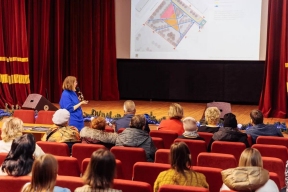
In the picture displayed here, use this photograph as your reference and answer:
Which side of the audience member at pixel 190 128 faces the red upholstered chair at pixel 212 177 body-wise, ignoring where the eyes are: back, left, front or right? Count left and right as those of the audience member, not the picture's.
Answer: back

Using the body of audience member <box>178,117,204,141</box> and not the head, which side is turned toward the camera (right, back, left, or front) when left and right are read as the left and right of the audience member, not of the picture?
back

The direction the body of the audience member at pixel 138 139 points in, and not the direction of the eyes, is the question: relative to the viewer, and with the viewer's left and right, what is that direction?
facing away from the viewer

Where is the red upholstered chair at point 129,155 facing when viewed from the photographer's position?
facing away from the viewer

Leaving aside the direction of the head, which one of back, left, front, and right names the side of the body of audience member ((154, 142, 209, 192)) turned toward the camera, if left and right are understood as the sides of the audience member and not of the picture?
back

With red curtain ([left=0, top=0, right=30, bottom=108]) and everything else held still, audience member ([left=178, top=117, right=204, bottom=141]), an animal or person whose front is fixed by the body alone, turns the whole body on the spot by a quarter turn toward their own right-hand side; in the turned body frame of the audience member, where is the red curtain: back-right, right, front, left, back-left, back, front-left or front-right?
back-left

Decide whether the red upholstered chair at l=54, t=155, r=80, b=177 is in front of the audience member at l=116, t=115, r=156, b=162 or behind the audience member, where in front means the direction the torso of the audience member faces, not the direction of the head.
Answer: behind

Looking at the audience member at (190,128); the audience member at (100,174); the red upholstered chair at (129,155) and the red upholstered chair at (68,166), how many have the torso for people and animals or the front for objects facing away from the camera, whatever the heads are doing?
4

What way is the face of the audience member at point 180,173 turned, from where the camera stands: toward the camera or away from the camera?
away from the camera

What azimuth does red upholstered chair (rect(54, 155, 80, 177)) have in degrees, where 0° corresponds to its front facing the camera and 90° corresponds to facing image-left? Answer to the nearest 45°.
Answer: approximately 180°

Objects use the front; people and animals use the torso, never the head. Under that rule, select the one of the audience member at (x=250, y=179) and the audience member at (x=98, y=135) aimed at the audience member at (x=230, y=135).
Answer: the audience member at (x=250, y=179)

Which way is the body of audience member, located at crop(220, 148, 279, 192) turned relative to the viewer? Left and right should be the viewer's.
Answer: facing away from the viewer

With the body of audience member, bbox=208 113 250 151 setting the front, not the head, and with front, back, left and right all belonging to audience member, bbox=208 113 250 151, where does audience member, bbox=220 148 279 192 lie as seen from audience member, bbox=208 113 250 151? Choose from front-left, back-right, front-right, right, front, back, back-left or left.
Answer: back

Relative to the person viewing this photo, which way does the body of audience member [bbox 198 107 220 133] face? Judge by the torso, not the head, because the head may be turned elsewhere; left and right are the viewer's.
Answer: facing away from the viewer

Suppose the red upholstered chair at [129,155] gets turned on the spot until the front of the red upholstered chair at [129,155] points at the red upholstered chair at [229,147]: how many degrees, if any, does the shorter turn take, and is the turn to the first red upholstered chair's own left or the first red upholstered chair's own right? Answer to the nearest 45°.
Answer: approximately 90° to the first red upholstered chair's own right

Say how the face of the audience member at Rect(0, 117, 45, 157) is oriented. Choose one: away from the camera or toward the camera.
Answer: away from the camera

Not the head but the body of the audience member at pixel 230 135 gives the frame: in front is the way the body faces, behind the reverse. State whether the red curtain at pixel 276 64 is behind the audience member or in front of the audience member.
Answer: in front

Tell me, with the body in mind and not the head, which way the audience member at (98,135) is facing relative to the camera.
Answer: away from the camera

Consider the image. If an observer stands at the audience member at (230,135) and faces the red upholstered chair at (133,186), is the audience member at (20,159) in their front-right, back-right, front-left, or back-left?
front-right

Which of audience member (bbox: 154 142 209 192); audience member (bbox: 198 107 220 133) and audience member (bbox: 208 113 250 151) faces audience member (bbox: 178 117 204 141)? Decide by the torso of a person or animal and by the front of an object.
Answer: audience member (bbox: 154 142 209 192)
